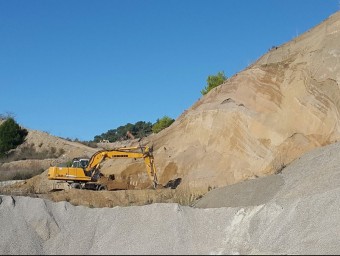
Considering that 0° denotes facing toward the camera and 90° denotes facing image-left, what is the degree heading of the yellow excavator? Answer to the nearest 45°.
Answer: approximately 270°
